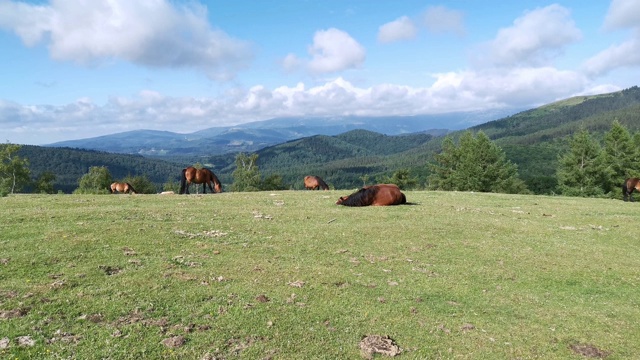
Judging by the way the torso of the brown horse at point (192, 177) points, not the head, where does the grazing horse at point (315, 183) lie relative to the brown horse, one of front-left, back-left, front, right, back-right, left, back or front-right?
front-left

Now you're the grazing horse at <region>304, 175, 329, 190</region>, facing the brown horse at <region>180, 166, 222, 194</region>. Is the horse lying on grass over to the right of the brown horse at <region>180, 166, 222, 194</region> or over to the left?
left

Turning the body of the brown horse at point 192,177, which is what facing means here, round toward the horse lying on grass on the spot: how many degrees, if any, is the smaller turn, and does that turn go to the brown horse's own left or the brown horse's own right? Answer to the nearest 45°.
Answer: approximately 45° to the brown horse's own right

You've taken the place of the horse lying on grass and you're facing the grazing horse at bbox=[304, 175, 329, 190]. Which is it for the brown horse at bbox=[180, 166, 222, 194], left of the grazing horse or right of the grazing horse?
left

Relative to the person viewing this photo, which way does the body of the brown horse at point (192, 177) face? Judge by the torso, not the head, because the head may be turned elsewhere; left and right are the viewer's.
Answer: facing to the right of the viewer
